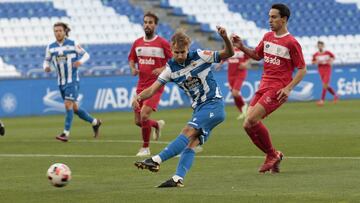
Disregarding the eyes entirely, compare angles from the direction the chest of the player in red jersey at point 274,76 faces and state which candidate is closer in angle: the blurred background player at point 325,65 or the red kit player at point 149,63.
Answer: the red kit player

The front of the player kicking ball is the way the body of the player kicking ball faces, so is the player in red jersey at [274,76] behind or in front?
behind

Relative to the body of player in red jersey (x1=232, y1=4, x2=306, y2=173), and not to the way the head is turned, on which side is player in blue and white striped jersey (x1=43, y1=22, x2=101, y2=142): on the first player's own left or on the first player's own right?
on the first player's own right

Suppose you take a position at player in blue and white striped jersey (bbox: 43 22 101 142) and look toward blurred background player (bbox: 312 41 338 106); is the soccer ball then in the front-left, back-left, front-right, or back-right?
back-right

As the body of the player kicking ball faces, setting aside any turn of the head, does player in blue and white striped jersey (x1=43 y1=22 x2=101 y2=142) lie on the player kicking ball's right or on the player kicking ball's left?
on the player kicking ball's right

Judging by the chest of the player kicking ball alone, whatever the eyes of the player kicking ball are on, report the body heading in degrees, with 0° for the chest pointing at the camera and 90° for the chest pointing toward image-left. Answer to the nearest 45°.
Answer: approximately 45°

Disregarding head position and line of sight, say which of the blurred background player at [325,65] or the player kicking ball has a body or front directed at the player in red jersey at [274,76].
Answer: the blurred background player
